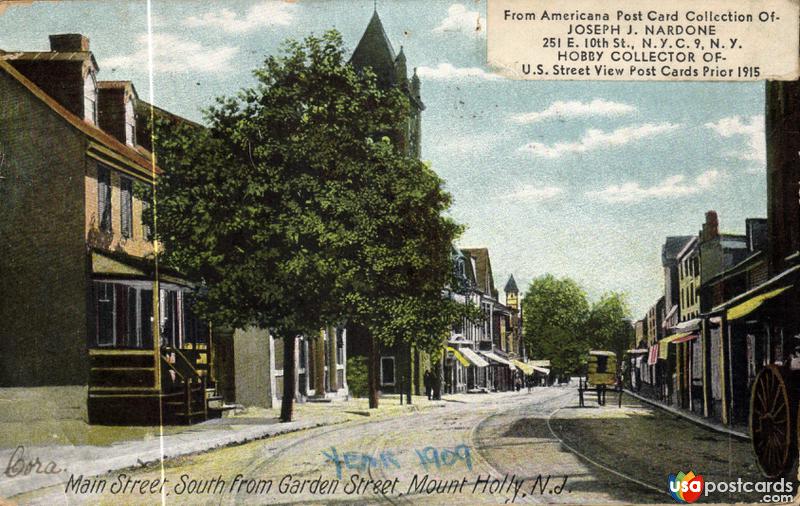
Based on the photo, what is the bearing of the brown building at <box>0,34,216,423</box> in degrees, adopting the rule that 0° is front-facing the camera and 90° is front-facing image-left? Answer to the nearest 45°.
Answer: approximately 315°

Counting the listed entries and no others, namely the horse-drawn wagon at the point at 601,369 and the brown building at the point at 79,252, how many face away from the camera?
1

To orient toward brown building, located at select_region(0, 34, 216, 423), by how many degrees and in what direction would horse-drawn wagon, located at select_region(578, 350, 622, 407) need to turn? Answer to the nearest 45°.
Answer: approximately 180°

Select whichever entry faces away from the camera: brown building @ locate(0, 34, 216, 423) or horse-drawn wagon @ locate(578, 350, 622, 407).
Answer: the horse-drawn wagon

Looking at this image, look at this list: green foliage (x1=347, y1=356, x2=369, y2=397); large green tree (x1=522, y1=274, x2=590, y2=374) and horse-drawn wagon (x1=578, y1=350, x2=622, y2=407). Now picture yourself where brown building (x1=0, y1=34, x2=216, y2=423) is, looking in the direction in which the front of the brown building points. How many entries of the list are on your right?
0

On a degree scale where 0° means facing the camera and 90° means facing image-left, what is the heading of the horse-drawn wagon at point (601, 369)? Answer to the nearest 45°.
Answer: approximately 180°

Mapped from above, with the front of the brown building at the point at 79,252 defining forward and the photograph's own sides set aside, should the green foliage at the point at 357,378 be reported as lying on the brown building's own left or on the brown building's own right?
on the brown building's own left
